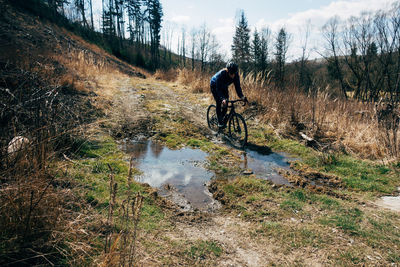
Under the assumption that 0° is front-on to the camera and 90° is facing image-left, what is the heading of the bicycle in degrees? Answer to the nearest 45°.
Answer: approximately 315°

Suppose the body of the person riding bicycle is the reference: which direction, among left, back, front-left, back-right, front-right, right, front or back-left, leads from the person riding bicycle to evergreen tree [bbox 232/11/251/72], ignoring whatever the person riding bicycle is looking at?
back-left

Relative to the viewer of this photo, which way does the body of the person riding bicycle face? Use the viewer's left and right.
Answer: facing the viewer and to the right of the viewer

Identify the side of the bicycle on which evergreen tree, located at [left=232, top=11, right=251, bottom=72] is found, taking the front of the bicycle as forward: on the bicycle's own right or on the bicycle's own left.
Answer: on the bicycle's own left

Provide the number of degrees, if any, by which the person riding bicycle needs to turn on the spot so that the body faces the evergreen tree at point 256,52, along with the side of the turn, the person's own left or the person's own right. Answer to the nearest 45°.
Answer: approximately 135° to the person's own left

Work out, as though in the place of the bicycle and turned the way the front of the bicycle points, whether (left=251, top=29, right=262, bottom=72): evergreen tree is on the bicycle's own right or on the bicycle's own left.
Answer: on the bicycle's own left
